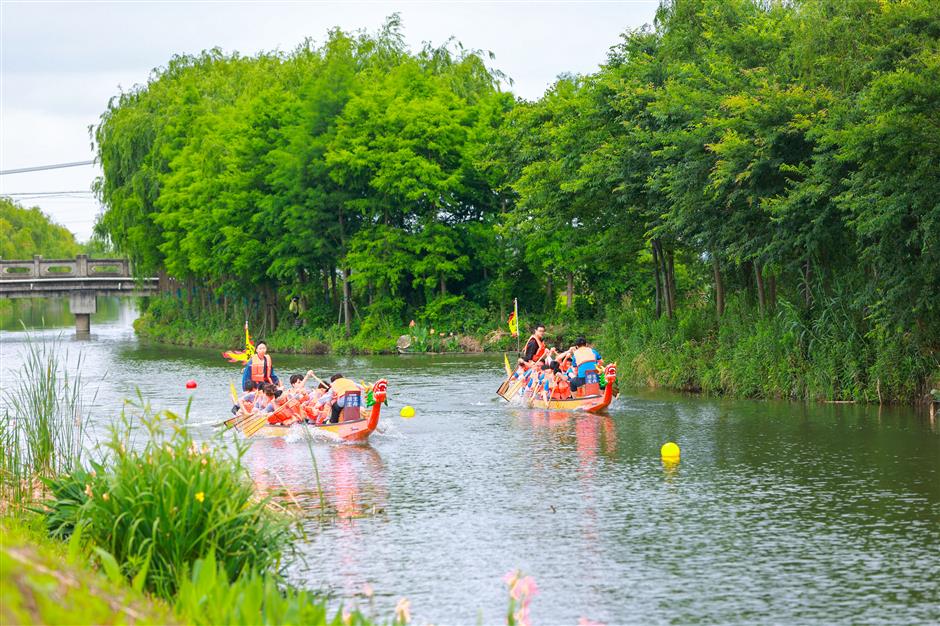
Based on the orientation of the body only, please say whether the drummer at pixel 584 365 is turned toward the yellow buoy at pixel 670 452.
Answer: no

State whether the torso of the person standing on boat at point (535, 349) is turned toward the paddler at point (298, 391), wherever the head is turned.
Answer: no

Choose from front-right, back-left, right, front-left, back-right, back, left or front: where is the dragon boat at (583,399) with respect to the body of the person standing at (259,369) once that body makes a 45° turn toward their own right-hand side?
left

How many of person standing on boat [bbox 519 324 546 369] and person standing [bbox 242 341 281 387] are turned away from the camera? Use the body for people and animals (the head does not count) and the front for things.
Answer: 0

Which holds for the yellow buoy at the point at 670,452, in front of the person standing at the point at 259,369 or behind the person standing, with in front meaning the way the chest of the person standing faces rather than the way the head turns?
in front

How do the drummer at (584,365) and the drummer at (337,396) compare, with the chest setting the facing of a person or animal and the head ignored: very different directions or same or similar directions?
same or similar directions

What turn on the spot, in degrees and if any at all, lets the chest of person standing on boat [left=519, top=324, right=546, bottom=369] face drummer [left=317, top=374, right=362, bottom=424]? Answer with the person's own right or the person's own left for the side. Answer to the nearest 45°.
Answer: approximately 90° to the person's own right

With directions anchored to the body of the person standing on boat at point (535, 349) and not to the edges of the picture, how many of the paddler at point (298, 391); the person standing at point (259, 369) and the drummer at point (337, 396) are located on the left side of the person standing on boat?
0

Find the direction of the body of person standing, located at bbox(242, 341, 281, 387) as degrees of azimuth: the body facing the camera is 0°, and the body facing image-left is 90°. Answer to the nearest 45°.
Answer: approximately 315°

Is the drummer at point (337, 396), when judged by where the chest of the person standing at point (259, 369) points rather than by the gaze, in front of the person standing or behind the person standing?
in front

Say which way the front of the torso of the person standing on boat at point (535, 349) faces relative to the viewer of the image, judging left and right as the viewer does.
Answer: facing the viewer and to the right of the viewer
